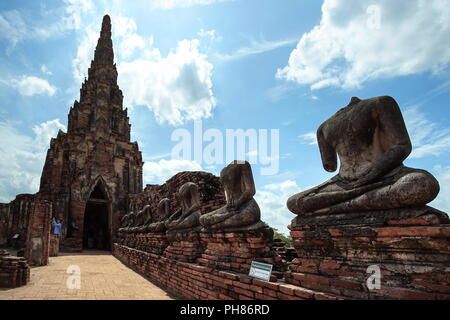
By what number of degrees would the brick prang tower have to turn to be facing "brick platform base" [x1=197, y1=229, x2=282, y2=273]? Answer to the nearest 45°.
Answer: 0° — it already faces it

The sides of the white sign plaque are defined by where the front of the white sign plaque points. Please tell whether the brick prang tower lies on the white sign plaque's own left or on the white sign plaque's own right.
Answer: on the white sign plaque's own right

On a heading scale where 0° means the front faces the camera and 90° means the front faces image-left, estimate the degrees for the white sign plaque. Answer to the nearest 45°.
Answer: approximately 45°

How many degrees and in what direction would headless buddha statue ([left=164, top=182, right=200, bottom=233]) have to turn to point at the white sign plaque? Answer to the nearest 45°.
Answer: approximately 45° to its left

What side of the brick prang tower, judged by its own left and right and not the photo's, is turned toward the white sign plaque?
front

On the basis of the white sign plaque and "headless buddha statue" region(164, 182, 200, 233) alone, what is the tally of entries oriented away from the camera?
0

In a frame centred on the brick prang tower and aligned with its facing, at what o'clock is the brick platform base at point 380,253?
The brick platform base is roughly at 12 o'clock from the brick prang tower.

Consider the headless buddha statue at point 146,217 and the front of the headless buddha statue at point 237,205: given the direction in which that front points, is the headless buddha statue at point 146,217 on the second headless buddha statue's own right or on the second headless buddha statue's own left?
on the second headless buddha statue's own right

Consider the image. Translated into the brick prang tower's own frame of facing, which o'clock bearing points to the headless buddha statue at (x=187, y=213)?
The headless buddha statue is roughly at 12 o'clock from the brick prang tower.

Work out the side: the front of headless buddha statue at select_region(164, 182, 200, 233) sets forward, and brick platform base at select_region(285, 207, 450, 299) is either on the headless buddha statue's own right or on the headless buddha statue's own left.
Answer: on the headless buddha statue's own left

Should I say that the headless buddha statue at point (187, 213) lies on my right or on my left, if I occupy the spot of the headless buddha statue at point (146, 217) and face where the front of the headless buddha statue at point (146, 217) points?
on my left

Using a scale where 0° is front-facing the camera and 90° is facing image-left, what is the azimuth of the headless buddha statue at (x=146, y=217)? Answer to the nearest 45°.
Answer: approximately 45°

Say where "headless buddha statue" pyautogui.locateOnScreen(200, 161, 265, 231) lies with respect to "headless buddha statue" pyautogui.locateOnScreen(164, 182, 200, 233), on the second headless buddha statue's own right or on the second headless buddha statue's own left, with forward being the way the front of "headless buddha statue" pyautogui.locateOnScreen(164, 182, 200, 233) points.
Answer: on the second headless buddha statue's own left
